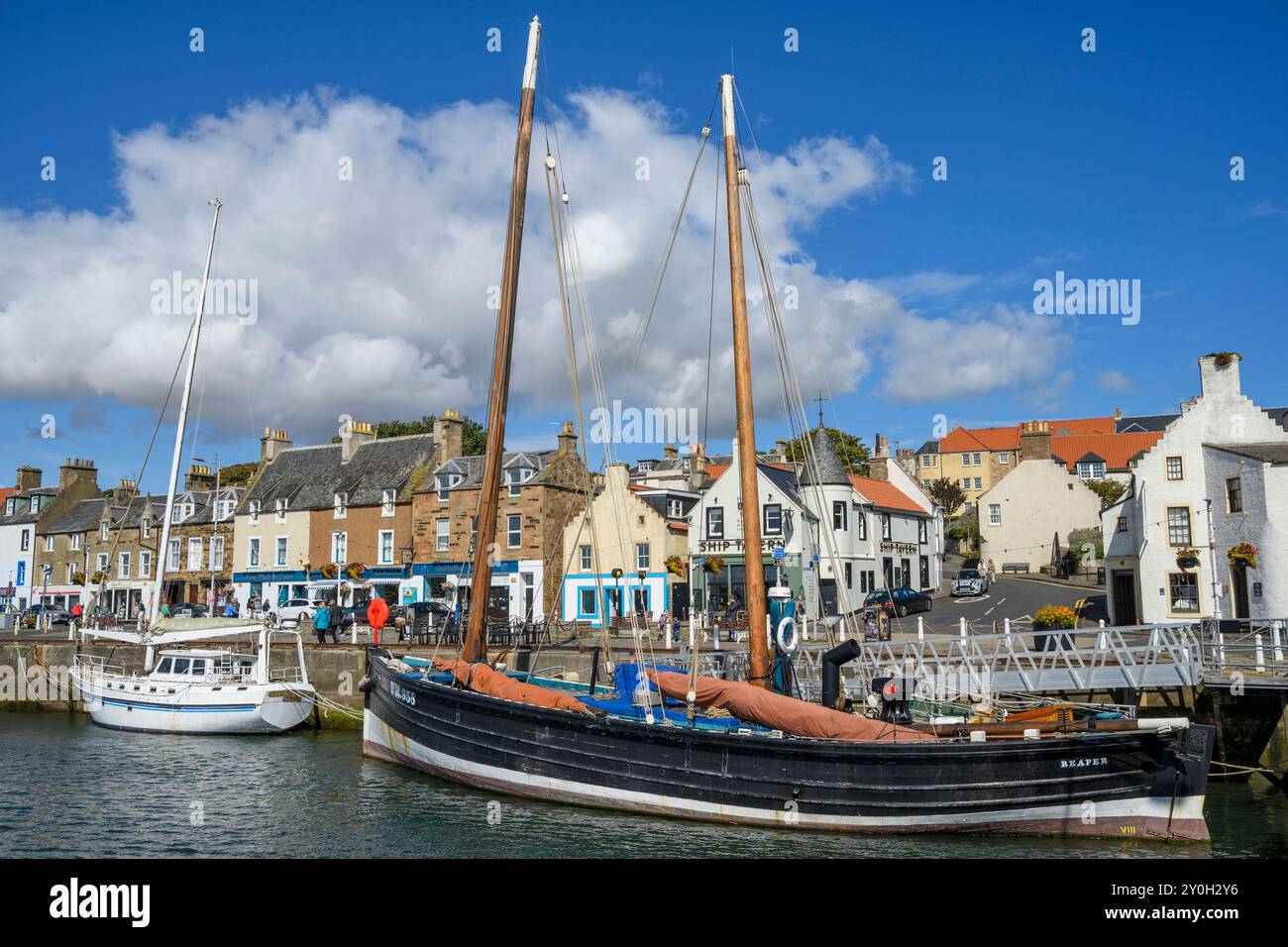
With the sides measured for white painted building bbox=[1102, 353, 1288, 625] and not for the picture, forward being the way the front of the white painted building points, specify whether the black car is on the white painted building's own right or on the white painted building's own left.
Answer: on the white painted building's own right

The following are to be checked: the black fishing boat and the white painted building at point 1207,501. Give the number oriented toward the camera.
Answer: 1

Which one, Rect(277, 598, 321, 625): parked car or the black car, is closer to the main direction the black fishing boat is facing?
the parked car

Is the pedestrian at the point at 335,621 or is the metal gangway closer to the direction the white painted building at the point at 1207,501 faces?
the metal gangway

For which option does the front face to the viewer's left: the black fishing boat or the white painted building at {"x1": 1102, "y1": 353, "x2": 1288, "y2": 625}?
the black fishing boat

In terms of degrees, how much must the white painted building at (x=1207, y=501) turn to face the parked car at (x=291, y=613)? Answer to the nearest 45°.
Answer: approximately 90° to its right

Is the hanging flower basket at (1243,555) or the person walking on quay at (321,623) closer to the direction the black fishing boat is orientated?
the person walking on quay

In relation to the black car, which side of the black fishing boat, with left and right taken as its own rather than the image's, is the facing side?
right

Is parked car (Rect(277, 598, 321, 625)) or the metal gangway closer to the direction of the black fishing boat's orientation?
the parked car

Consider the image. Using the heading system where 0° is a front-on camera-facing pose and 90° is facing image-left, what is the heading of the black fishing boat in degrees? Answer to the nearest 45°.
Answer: approximately 90°

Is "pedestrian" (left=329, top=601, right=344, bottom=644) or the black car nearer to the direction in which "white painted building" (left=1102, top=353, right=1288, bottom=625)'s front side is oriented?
the pedestrian

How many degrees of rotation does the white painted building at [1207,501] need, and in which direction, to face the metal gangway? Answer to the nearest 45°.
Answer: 0° — it already faces it

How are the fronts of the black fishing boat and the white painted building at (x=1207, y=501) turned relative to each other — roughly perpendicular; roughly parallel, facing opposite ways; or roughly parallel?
roughly perpendicular
